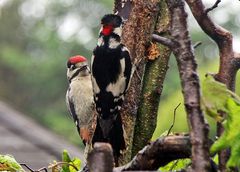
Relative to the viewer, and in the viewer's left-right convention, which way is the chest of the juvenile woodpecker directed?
facing the viewer and to the right of the viewer
